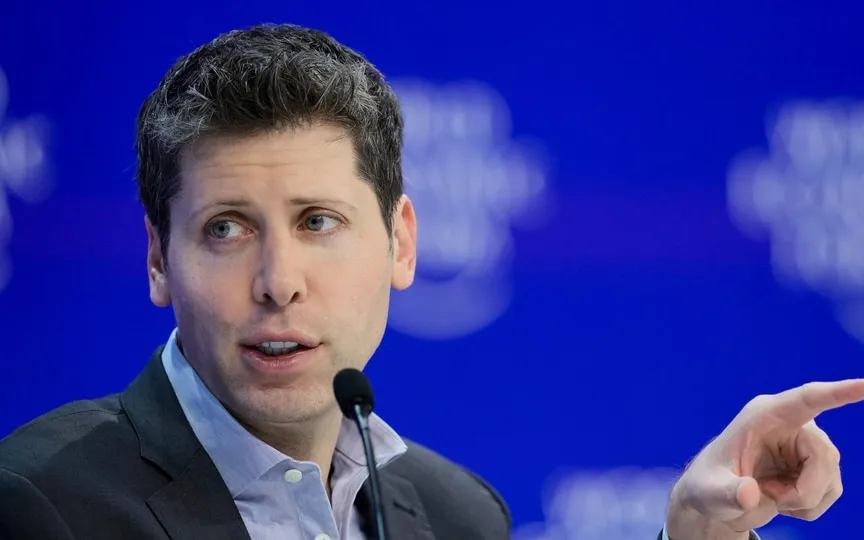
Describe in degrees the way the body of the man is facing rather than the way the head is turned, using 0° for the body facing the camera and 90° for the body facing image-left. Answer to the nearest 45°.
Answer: approximately 315°
